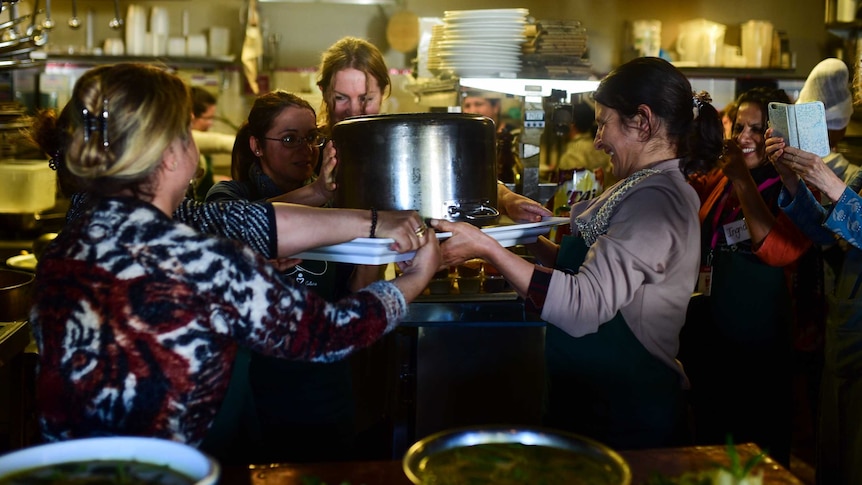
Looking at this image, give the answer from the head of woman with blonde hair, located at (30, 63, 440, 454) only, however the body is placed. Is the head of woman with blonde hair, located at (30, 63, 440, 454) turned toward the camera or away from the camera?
away from the camera

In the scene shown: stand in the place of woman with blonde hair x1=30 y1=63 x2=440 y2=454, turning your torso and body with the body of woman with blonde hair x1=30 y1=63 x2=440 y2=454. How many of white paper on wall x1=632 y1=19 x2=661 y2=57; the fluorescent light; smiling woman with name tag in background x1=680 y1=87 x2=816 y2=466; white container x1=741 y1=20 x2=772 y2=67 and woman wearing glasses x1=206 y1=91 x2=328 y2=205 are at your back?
0

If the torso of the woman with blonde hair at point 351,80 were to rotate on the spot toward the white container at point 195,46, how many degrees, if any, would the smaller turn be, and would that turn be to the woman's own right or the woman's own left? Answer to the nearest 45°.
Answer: approximately 180°

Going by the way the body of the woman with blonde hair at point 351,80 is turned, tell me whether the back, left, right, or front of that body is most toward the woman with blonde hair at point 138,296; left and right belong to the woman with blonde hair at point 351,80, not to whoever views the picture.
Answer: front

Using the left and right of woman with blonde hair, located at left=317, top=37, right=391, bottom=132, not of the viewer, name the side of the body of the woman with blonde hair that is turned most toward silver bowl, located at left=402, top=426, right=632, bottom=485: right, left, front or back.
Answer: front

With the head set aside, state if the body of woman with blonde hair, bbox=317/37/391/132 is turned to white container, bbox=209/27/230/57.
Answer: no

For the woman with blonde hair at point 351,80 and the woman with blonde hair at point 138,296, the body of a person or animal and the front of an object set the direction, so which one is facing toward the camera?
the woman with blonde hair at point 351,80

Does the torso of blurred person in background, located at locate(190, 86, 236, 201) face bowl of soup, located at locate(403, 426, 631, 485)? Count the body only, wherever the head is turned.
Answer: no

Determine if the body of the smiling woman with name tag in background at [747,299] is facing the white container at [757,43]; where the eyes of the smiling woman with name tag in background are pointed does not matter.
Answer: no

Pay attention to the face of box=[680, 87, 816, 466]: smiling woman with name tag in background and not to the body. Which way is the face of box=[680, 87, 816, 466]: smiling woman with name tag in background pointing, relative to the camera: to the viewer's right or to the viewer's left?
to the viewer's left

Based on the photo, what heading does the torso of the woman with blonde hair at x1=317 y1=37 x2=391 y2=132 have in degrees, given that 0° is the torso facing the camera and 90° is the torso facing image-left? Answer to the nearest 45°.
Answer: approximately 0°

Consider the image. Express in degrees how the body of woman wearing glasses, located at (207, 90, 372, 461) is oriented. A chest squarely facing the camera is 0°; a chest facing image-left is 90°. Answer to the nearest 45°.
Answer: approximately 315°

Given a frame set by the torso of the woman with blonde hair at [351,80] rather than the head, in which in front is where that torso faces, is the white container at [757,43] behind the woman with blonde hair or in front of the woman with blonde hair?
behind

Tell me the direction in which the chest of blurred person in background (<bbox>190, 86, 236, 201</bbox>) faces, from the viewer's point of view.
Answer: to the viewer's right
